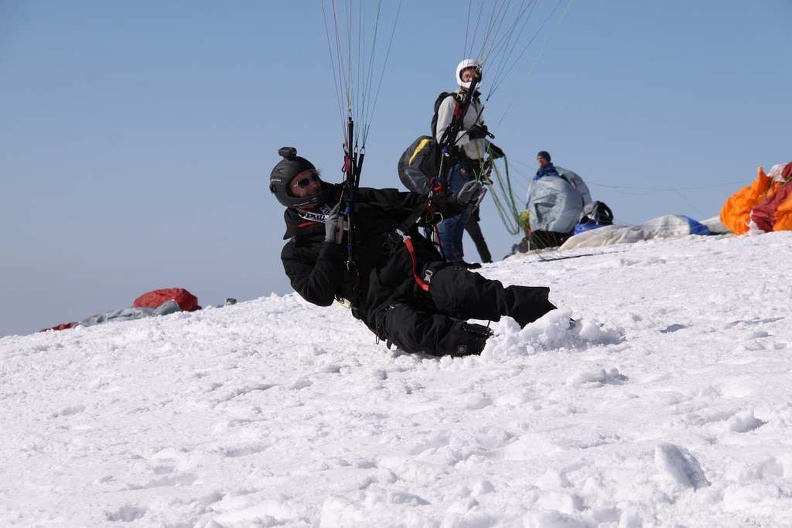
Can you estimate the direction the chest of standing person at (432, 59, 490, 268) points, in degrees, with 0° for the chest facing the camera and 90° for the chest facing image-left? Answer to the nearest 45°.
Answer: approximately 315°

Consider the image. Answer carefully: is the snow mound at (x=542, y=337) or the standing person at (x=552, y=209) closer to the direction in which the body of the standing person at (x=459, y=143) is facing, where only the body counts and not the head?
the snow mound

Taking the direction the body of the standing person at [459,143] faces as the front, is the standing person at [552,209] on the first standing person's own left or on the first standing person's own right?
on the first standing person's own left

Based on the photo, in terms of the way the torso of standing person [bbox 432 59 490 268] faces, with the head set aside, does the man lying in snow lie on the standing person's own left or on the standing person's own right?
on the standing person's own right

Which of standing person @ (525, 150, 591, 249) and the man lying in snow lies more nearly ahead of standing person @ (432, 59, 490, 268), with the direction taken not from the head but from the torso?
the man lying in snow

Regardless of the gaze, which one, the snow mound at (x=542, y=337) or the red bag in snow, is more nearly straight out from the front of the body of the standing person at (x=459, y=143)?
the snow mound

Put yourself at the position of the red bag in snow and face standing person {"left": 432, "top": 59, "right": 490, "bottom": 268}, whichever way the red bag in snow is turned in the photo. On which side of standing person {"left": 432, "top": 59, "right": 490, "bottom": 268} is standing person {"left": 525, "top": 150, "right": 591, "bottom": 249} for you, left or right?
left
